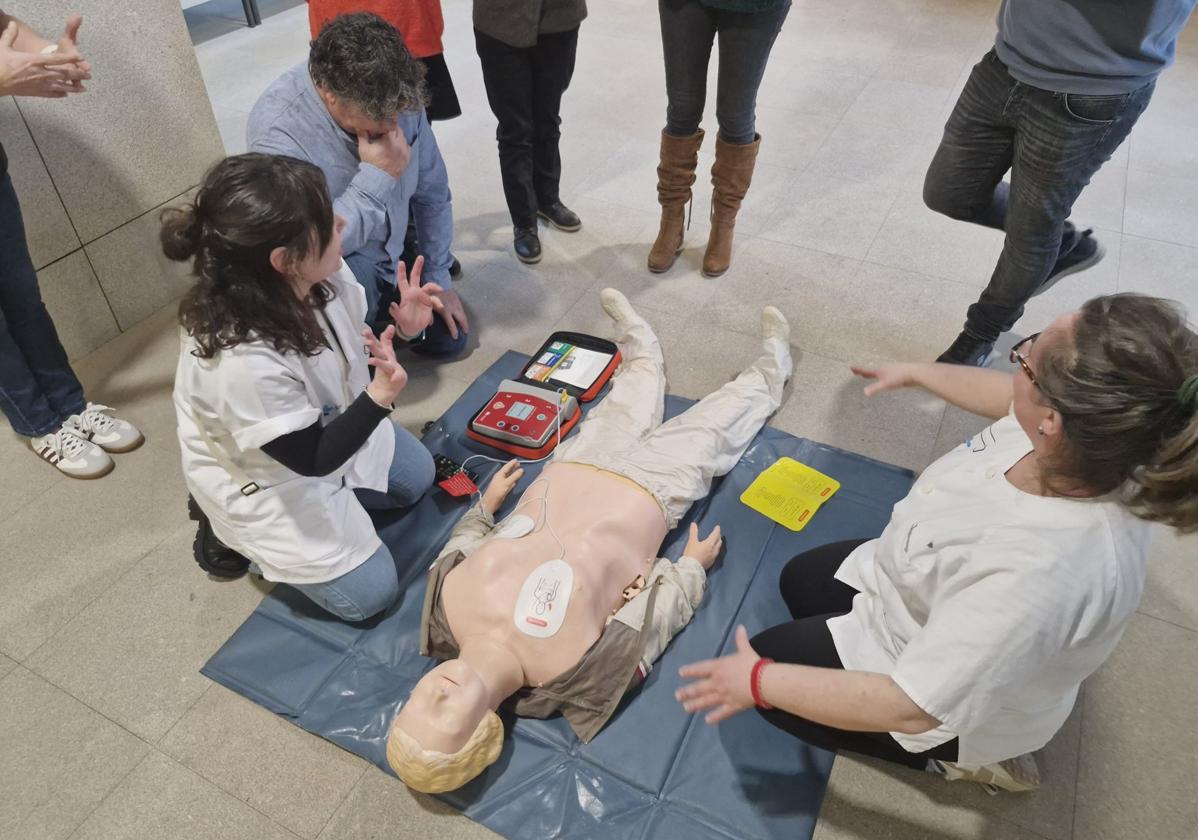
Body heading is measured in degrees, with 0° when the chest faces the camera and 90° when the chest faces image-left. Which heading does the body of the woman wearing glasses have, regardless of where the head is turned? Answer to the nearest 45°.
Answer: approximately 90°

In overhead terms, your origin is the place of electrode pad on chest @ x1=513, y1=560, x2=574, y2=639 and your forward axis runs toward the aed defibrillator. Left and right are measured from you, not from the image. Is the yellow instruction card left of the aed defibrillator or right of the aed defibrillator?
right

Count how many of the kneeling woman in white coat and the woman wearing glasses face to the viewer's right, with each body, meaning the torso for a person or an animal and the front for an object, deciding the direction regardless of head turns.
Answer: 1

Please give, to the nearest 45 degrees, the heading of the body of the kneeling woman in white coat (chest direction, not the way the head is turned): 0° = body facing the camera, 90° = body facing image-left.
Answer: approximately 270°
